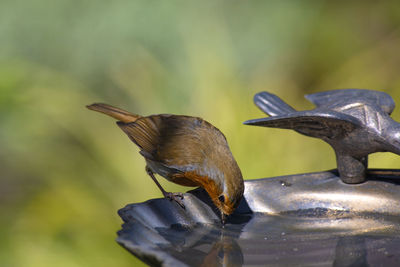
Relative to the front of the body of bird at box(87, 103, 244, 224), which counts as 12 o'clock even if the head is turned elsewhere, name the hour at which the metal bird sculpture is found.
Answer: The metal bird sculpture is roughly at 1 o'clock from the bird.

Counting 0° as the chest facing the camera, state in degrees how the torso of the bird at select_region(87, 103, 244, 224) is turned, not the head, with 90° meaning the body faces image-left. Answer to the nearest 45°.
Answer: approximately 270°
